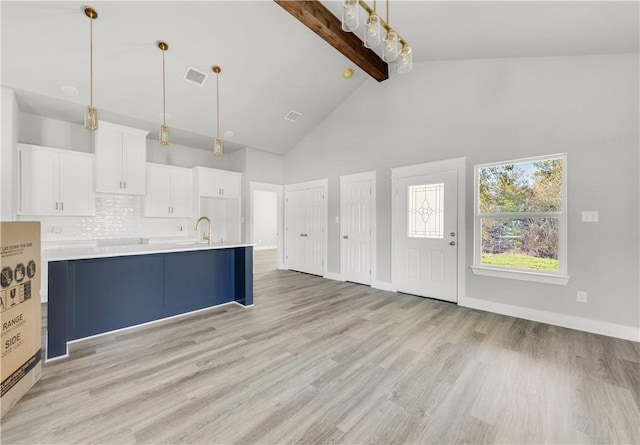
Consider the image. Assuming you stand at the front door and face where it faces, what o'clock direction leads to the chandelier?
The chandelier is roughly at 11 o'clock from the front door.

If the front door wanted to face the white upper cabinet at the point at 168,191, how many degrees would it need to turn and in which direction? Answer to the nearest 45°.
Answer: approximately 45° to its right

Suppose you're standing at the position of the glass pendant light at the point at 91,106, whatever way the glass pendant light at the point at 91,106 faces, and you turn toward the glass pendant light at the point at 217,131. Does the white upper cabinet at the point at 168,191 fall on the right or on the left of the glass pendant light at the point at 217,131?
left

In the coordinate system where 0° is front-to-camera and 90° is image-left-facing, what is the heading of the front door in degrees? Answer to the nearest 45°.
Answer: approximately 45°

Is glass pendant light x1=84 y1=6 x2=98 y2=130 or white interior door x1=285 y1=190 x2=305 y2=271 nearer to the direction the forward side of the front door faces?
the glass pendant light

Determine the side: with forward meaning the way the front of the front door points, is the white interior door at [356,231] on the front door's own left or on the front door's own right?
on the front door's own right

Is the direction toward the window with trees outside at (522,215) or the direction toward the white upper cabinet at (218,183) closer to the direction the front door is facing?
the white upper cabinet
